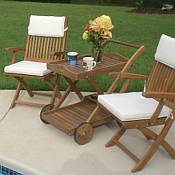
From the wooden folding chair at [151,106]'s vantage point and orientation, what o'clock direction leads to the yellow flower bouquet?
The yellow flower bouquet is roughly at 3 o'clock from the wooden folding chair.

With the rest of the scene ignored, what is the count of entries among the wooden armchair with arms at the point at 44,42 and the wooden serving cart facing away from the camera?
0

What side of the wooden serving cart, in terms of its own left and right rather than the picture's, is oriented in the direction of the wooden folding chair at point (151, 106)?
left

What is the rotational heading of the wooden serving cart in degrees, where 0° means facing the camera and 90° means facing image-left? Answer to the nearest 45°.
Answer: approximately 45°

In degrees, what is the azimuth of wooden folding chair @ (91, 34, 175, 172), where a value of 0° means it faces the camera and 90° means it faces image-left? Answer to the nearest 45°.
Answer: approximately 45°
